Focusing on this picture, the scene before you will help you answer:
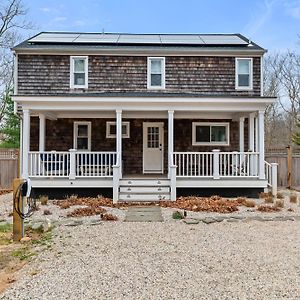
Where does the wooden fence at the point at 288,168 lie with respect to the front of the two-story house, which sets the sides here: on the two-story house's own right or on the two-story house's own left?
on the two-story house's own left

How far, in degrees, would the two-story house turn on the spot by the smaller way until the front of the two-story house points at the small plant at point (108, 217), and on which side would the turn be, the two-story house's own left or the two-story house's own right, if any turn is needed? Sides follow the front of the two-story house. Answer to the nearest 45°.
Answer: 0° — it already faces it

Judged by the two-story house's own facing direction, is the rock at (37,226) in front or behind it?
in front

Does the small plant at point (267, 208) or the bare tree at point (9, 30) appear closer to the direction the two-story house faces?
the small plant

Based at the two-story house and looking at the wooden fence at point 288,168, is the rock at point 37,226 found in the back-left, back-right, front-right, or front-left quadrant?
back-right

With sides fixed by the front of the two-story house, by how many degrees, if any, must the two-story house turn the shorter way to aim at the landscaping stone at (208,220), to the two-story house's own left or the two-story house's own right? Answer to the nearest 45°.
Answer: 0° — it already faces it

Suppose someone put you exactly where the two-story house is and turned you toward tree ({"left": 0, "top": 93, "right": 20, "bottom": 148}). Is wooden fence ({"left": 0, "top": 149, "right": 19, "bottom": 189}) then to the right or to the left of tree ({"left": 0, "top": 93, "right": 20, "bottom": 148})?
left

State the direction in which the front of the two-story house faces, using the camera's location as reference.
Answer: facing the viewer

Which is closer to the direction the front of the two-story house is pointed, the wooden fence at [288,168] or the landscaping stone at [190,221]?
the landscaping stone

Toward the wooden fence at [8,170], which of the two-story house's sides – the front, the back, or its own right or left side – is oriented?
right

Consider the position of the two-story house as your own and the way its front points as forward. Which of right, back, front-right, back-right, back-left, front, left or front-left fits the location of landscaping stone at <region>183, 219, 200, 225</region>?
front

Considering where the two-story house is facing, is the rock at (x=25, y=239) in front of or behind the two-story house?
in front

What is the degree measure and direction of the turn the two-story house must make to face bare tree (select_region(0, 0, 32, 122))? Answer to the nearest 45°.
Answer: approximately 135° to its right

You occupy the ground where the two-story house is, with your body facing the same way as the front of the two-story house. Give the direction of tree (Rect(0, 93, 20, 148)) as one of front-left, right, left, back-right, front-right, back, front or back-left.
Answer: back-right
